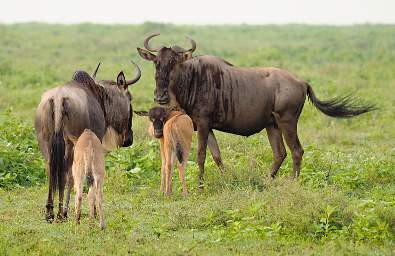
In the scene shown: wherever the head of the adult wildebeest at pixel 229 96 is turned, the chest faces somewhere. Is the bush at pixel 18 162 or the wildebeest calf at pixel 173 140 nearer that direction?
the bush

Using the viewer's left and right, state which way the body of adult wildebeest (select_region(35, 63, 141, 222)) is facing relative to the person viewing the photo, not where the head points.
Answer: facing away from the viewer and to the right of the viewer

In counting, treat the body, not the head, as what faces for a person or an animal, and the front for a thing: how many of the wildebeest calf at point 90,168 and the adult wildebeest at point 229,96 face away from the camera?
1

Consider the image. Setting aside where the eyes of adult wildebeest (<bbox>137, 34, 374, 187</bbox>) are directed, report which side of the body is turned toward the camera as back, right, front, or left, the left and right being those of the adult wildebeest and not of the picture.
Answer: left

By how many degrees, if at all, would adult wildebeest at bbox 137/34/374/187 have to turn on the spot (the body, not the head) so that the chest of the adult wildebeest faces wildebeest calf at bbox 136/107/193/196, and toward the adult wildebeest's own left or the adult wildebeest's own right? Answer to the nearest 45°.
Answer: approximately 45° to the adult wildebeest's own left

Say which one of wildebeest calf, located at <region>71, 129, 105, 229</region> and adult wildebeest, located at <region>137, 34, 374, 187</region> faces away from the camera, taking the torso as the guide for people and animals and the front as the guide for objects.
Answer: the wildebeest calf

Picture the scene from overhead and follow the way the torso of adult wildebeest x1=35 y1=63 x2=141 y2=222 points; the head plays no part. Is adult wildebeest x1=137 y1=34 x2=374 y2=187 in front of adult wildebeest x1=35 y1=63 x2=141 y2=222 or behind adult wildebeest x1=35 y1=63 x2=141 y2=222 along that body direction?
in front

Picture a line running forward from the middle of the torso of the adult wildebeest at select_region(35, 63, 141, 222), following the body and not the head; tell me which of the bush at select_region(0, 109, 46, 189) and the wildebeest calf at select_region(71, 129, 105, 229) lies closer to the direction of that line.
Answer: the bush

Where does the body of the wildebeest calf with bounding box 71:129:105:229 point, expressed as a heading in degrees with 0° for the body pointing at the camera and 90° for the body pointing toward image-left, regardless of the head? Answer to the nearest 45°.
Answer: approximately 180°

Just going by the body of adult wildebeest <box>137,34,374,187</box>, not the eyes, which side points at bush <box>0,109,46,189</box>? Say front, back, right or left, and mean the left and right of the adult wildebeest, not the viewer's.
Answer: front

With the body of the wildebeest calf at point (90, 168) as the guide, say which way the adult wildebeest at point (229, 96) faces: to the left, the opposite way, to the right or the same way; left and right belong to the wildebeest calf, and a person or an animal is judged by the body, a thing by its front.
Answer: to the left

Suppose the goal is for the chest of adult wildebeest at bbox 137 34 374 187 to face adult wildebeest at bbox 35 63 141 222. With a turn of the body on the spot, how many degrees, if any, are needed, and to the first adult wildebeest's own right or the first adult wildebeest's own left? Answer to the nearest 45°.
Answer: approximately 45° to the first adult wildebeest's own left
